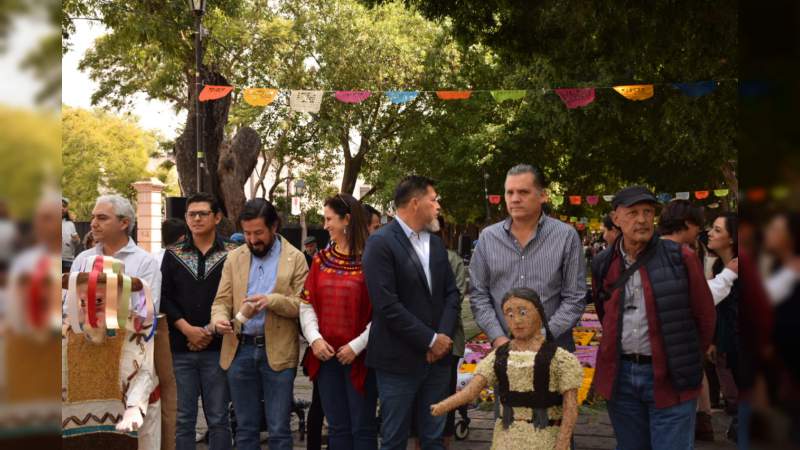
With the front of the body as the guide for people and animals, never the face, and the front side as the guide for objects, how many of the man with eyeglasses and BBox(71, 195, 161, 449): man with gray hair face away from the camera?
0

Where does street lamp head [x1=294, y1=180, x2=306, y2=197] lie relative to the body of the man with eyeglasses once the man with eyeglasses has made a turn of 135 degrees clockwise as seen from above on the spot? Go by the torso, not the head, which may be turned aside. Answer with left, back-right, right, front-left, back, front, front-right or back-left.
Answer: front-right

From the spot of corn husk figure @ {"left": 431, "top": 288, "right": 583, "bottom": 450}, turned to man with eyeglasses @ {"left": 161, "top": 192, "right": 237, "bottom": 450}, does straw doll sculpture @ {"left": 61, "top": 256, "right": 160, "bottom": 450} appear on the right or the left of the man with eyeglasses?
left

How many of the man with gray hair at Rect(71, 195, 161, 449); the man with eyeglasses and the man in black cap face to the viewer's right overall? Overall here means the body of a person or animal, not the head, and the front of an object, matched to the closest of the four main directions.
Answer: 0

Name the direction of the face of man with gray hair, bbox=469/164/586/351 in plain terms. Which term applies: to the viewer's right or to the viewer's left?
to the viewer's left

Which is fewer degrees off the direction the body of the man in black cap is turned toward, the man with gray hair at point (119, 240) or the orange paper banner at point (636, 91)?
the man with gray hair

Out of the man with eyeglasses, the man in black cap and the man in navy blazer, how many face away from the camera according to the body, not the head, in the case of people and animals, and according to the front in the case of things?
0

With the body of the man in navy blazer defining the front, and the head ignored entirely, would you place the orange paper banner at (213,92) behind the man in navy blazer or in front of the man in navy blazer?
behind

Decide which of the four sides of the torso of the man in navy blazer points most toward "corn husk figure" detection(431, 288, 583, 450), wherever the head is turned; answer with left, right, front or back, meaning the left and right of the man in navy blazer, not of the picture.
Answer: front

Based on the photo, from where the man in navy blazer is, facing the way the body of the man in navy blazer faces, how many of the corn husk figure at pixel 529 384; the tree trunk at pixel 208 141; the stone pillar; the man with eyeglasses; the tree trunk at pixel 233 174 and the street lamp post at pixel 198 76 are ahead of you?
1

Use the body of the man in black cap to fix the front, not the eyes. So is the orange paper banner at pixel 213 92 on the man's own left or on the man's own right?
on the man's own right

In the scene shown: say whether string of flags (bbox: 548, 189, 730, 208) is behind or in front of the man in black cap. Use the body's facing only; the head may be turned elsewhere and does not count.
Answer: behind

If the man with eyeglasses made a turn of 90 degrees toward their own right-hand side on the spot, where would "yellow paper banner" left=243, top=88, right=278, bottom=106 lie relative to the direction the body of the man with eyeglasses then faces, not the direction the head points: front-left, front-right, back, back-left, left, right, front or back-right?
right

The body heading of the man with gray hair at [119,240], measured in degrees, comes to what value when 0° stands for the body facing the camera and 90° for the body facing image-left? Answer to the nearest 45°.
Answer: approximately 45°

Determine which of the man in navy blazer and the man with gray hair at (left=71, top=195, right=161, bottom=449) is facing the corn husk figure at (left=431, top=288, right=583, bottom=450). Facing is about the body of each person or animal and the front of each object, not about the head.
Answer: the man in navy blazer

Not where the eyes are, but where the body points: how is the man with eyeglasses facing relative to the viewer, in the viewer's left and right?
facing the viewer
